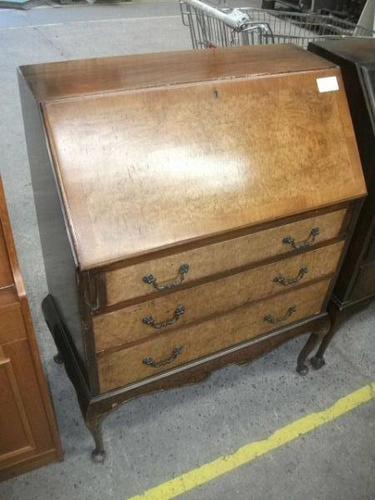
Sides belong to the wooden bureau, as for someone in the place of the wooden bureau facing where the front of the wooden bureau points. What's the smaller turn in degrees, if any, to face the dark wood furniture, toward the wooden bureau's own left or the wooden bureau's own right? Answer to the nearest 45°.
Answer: approximately 90° to the wooden bureau's own left

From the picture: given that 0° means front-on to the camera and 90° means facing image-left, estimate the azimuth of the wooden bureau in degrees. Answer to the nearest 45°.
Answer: approximately 315°
